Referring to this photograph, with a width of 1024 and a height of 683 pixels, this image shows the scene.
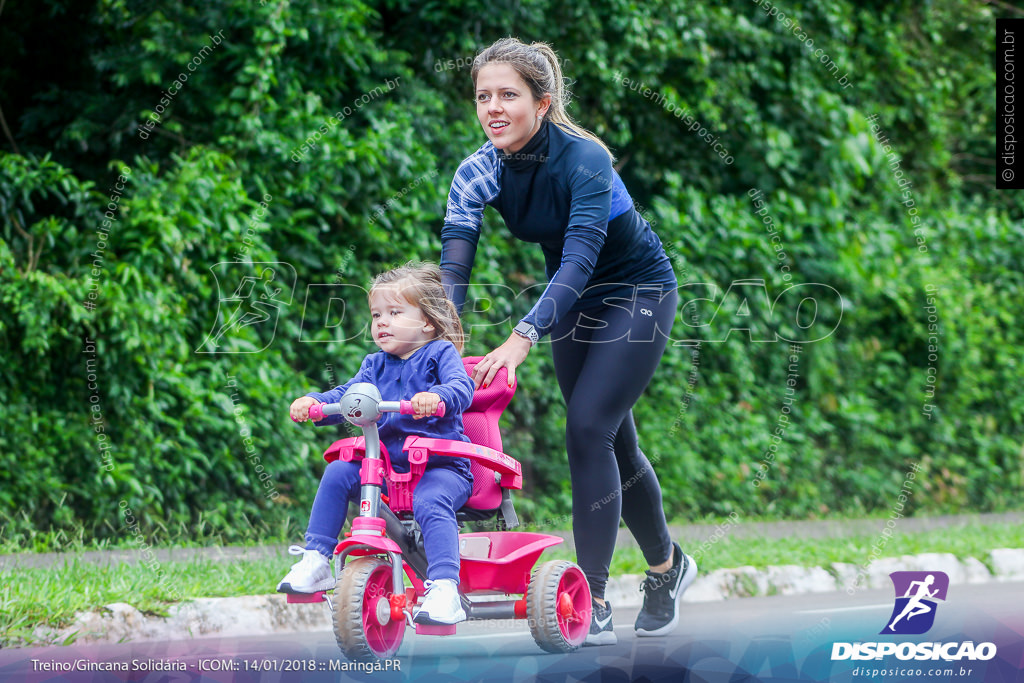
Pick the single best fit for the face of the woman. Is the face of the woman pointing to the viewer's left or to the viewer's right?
to the viewer's left

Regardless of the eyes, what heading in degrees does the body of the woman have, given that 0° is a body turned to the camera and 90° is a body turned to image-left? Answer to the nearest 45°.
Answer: approximately 45°

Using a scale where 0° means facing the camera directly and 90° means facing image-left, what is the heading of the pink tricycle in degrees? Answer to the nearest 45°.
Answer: approximately 45°

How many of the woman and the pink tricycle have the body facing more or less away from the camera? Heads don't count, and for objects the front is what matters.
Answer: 0
